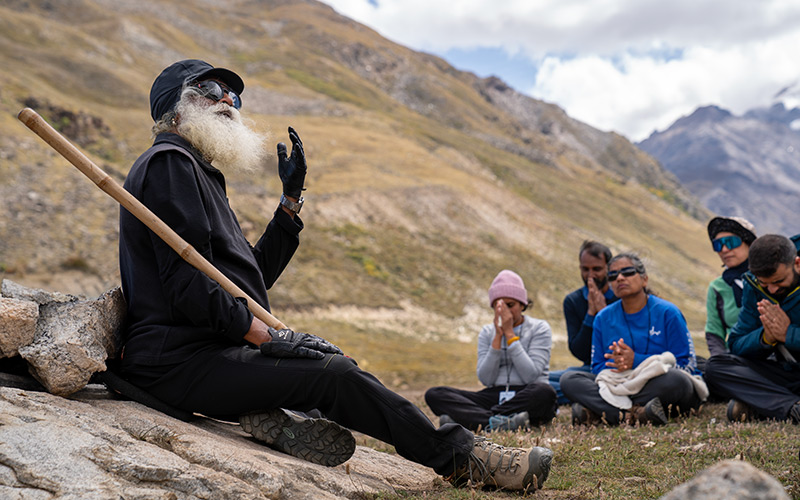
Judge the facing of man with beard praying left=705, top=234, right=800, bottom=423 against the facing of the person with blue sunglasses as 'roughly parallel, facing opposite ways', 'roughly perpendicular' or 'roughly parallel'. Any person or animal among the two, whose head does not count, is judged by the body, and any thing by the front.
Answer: roughly parallel

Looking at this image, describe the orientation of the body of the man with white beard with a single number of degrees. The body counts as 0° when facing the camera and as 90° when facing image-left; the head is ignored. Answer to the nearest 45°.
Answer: approximately 270°

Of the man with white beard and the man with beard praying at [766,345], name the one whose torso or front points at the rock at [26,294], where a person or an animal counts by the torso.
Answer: the man with beard praying

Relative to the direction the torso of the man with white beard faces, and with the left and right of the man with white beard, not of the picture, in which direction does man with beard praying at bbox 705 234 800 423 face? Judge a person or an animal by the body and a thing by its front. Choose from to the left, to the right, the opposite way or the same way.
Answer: the opposite way

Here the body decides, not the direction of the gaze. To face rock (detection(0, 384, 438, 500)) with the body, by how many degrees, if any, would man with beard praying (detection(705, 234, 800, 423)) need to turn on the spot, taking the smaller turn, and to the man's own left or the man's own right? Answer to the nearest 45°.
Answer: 0° — they already face it

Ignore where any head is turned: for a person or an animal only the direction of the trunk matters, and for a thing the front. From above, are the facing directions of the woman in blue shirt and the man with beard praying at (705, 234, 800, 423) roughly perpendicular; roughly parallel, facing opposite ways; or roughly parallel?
roughly parallel

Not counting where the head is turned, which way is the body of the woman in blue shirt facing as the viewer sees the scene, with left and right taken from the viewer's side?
facing the viewer and to the left of the viewer

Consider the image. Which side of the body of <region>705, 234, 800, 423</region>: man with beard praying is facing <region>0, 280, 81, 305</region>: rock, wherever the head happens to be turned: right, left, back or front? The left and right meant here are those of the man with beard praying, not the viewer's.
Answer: front

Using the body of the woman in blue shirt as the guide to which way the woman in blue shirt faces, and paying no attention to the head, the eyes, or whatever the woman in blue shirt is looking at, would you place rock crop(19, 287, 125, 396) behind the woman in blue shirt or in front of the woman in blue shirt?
in front

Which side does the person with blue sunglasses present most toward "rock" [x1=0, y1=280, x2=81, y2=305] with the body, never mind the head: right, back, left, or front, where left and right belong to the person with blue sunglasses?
front
